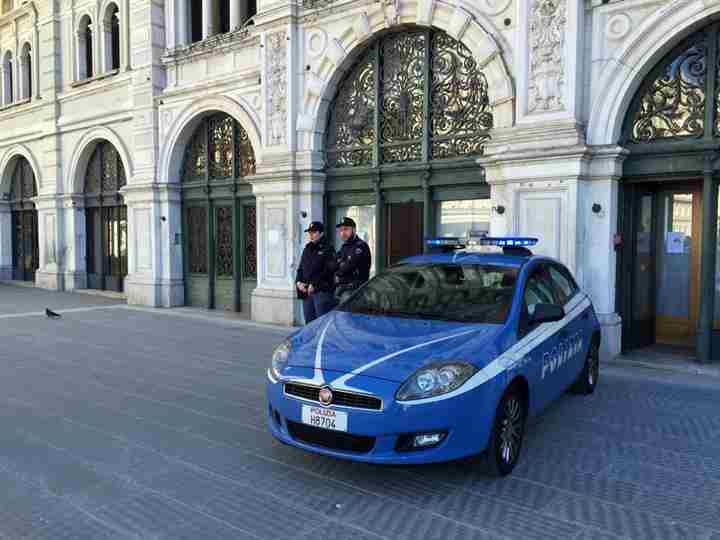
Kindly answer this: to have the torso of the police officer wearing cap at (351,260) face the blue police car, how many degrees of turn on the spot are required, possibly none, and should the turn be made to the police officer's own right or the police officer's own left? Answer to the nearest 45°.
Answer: approximately 45° to the police officer's own left

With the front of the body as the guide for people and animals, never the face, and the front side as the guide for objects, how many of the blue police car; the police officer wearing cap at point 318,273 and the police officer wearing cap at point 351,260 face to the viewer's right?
0

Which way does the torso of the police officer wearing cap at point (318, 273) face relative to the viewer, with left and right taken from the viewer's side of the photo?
facing the viewer and to the left of the viewer

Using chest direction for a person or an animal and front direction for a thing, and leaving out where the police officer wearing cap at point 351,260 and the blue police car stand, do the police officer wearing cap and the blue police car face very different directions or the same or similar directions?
same or similar directions

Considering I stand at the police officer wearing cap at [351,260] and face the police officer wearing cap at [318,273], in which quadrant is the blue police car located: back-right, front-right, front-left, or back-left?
back-left

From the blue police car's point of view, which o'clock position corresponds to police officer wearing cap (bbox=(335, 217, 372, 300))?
The police officer wearing cap is roughly at 4 o'clock from the blue police car.

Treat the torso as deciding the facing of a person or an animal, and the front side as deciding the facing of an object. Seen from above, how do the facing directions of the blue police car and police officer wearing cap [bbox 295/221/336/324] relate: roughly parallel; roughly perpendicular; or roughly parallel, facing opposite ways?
roughly parallel

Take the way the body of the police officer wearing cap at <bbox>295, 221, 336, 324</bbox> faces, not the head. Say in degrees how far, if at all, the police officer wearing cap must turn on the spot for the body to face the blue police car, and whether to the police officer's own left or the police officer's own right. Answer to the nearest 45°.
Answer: approximately 45° to the police officer's own left
